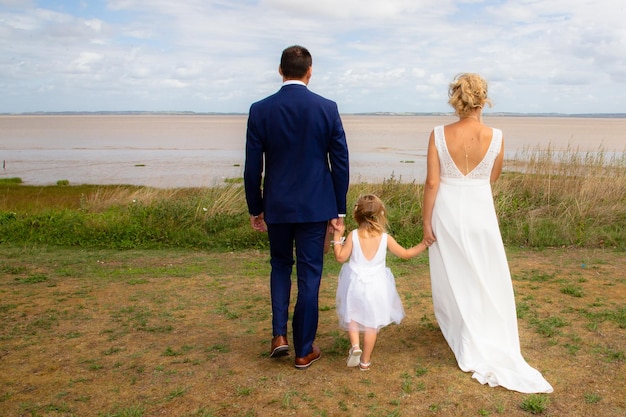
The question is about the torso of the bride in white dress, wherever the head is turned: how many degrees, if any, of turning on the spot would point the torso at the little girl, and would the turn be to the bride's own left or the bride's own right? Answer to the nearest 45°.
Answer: approximately 90° to the bride's own left

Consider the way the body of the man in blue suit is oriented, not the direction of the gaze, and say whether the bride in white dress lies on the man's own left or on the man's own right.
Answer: on the man's own right

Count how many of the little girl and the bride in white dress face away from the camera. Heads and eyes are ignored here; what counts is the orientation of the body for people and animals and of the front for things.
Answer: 2

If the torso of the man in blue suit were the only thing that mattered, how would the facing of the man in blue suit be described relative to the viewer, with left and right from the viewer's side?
facing away from the viewer

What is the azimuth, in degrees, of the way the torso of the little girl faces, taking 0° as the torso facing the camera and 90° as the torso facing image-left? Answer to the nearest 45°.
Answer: approximately 180°

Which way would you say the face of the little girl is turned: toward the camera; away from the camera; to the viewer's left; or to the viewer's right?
away from the camera

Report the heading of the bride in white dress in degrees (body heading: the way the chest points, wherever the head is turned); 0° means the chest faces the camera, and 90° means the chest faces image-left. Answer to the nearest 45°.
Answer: approximately 180°

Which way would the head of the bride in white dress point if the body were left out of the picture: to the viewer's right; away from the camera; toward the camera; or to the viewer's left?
away from the camera

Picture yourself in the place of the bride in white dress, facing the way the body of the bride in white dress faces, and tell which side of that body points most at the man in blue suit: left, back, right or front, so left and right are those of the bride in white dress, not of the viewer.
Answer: left

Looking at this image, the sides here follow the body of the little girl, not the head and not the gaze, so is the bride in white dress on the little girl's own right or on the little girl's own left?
on the little girl's own right

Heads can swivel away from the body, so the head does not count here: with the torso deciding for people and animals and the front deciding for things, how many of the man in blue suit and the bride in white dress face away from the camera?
2

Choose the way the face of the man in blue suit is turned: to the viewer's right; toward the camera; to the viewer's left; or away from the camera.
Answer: away from the camera

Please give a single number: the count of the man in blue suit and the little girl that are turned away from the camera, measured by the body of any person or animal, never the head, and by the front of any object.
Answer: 2
